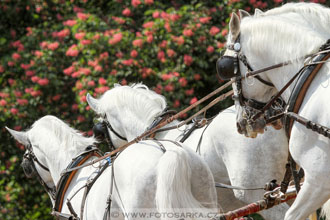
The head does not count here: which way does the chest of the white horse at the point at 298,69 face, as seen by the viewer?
to the viewer's left

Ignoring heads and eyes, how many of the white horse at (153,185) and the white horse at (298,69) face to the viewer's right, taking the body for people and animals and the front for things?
0

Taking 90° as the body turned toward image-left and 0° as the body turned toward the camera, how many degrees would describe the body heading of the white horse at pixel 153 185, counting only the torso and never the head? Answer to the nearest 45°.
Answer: approximately 135°

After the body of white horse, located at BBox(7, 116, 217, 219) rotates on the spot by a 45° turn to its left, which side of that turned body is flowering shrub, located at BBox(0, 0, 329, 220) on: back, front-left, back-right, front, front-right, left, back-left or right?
right

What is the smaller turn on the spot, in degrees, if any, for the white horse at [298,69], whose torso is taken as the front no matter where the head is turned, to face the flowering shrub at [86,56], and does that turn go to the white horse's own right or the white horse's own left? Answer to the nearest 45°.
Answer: approximately 45° to the white horse's own right
